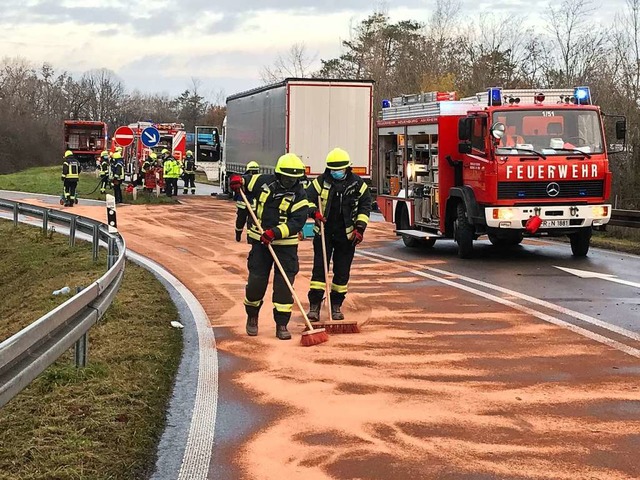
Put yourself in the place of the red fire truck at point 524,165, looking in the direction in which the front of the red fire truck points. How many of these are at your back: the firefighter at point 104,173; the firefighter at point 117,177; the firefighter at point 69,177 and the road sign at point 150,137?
4

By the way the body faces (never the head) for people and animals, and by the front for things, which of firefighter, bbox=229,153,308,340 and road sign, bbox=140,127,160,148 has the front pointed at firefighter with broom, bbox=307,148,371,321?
the road sign

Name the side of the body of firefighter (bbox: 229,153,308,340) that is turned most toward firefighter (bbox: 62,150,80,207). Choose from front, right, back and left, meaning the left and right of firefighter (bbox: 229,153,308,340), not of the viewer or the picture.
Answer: back

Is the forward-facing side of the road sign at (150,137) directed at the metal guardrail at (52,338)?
yes

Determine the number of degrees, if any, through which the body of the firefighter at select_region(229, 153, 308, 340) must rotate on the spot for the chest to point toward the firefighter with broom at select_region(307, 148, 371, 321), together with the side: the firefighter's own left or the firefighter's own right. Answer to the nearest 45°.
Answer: approximately 135° to the firefighter's own left

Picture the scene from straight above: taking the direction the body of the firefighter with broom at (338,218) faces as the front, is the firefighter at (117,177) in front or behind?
behind

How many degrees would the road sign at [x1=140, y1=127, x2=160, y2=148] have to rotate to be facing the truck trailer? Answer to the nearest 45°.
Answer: approximately 45° to its left

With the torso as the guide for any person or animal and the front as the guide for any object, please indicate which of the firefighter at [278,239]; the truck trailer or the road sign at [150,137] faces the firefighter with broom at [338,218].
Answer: the road sign

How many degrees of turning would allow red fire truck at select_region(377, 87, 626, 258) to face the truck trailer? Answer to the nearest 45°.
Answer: approximately 180°

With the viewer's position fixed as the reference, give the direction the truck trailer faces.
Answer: facing away from the viewer and to the left of the viewer

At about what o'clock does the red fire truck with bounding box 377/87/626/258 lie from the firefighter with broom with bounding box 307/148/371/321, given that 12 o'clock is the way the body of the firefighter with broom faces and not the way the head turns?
The red fire truck is roughly at 7 o'clock from the firefighter with broom.

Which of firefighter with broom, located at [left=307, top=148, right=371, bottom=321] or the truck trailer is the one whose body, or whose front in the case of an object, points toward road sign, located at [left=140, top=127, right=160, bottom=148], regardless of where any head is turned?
the truck trailer

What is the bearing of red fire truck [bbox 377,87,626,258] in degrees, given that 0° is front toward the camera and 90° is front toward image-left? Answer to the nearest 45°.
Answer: approximately 315°
